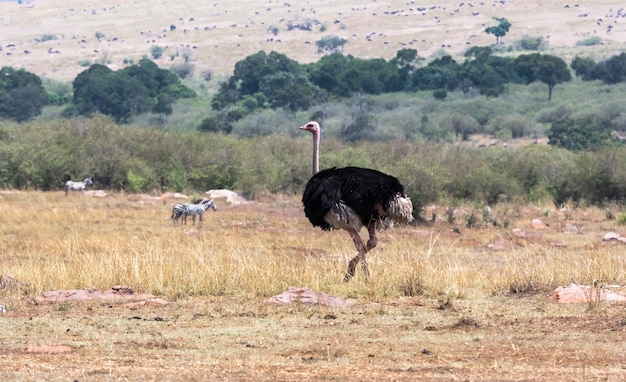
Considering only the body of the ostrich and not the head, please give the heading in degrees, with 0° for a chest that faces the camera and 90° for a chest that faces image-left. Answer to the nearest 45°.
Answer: approximately 90°

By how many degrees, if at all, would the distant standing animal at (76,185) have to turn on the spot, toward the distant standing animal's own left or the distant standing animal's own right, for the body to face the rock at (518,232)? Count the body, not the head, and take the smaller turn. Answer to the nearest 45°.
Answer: approximately 45° to the distant standing animal's own right

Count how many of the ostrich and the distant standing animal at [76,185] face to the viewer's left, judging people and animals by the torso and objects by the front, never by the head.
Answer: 1

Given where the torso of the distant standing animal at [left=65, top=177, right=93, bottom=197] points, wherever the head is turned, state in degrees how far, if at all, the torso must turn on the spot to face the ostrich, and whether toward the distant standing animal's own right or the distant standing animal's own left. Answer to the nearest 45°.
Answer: approximately 90° to the distant standing animal's own right

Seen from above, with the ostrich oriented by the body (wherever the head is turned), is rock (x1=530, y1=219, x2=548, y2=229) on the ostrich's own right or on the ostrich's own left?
on the ostrich's own right

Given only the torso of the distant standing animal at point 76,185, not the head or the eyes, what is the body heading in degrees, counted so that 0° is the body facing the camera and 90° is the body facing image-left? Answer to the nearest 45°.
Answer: approximately 270°

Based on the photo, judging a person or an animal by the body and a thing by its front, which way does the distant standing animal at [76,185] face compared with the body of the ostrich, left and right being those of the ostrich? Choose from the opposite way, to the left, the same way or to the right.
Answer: the opposite way

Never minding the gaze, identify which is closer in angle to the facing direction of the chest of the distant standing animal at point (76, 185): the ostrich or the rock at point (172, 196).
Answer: the rock
